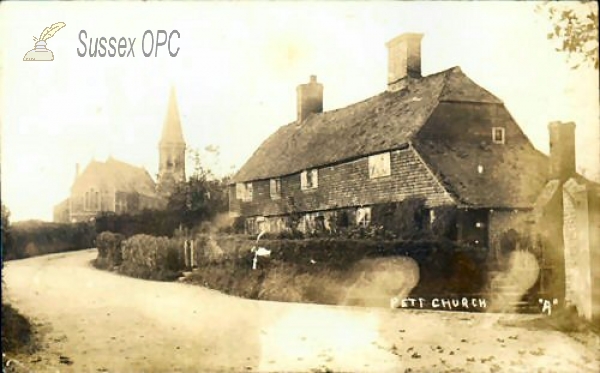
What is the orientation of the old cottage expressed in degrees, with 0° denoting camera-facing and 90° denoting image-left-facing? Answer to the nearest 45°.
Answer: approximately 45°

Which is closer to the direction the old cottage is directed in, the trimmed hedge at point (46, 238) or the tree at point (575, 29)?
the trimmed hedge

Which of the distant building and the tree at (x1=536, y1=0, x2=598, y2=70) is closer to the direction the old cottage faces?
the distant building

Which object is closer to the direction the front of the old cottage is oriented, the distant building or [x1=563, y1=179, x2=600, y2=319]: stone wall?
the distant building

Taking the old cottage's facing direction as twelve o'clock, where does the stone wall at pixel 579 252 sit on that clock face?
The stone wall is roughly at 10 o'clock from the old cottage.

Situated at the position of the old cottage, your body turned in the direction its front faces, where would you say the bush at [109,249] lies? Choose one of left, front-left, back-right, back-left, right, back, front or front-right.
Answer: front-right

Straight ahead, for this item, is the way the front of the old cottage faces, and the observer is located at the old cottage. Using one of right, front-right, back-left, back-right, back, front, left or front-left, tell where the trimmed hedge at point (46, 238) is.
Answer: front-right

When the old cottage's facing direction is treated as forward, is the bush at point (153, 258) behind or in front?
in front
